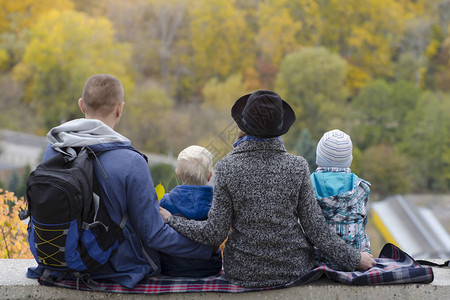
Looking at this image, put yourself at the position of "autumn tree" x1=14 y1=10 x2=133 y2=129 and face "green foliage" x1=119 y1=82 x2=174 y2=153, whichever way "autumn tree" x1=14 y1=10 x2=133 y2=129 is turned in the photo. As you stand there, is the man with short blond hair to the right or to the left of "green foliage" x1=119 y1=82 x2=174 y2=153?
right

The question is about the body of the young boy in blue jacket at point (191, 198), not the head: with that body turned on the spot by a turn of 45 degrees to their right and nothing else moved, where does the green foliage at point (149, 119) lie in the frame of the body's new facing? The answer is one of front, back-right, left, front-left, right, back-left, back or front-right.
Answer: front-left

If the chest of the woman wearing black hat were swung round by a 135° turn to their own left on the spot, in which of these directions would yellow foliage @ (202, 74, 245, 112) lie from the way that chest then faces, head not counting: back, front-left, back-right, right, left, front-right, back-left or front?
back-right

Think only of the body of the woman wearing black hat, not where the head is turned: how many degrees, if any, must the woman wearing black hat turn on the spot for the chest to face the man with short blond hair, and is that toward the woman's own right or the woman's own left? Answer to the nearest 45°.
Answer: approximately 90° to the woman's own left

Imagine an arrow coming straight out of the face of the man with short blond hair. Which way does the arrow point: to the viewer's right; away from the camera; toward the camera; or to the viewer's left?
away from the camera

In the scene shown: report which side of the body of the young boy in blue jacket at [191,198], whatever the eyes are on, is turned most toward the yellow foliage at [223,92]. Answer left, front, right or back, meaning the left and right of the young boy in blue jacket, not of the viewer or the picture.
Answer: front

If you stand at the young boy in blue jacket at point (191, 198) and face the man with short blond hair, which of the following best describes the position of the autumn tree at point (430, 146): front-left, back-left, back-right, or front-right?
back-right

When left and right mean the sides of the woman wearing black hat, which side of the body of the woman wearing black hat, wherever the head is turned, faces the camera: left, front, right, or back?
back

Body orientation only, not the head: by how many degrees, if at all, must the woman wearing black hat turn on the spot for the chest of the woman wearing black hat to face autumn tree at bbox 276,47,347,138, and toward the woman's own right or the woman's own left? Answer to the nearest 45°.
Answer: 0° — they already face it

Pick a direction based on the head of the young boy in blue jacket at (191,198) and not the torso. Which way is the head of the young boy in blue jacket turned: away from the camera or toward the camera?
away from the camera

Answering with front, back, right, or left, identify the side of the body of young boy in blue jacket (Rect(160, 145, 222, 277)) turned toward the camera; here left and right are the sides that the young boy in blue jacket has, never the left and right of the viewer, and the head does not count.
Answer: back

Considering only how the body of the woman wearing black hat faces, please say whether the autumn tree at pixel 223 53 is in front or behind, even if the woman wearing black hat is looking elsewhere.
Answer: in front

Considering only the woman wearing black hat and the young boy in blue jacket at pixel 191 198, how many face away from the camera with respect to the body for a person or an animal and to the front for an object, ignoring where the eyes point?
2
